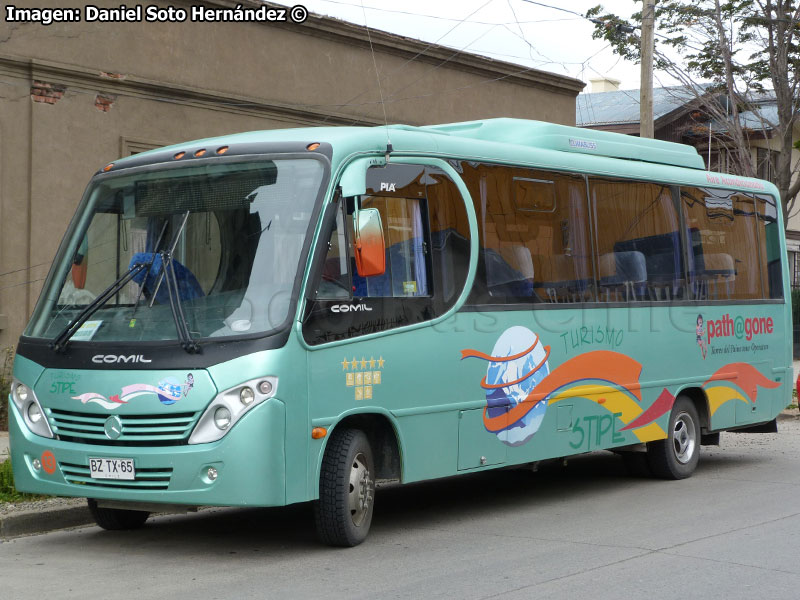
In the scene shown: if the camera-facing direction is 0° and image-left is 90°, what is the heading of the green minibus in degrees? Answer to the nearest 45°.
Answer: approximately 45°

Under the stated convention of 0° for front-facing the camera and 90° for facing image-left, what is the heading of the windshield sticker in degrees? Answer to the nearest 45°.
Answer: approximately 45°
